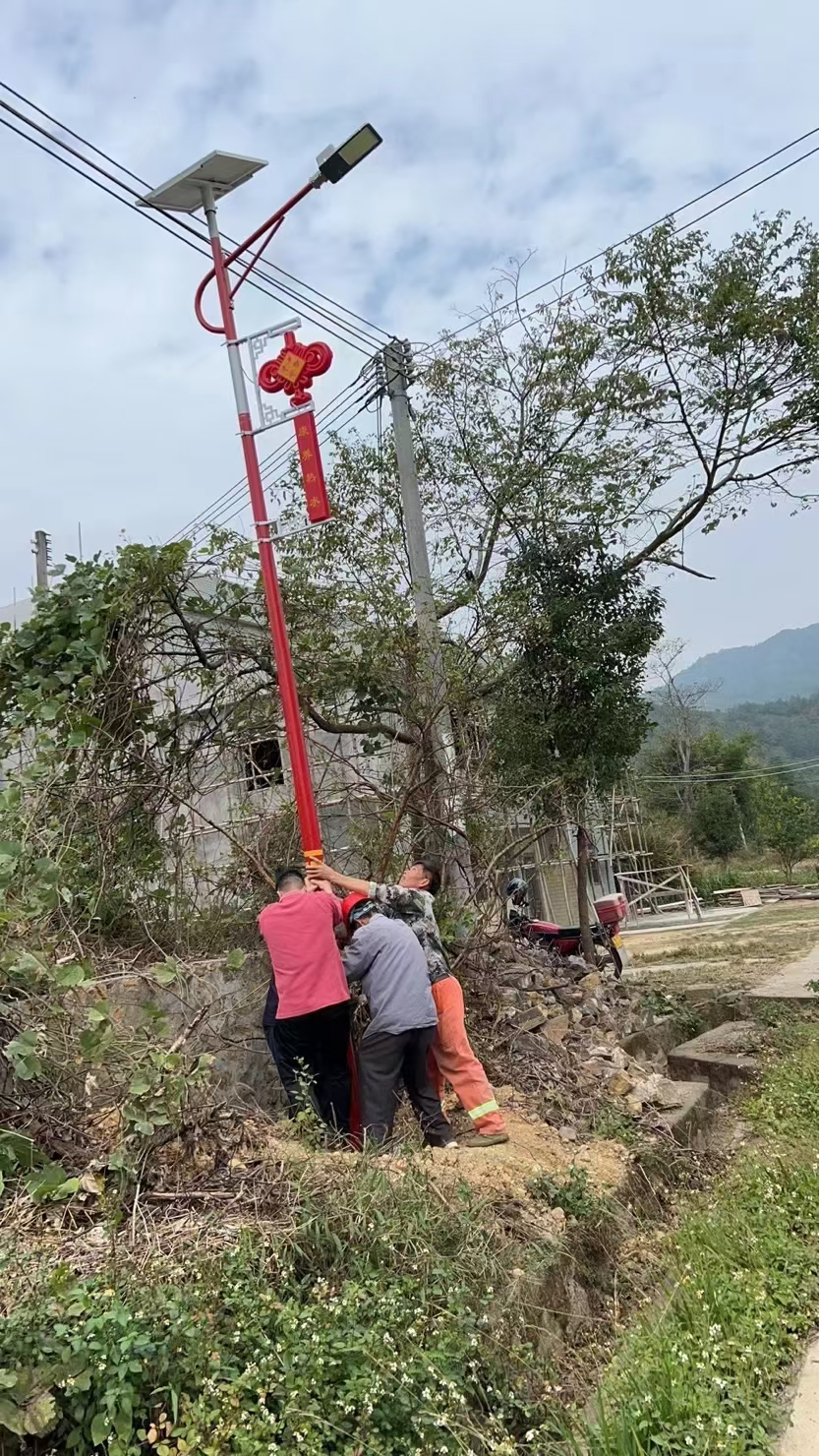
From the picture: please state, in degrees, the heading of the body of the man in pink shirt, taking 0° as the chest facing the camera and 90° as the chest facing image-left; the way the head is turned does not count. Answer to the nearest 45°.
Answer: approximately 180°

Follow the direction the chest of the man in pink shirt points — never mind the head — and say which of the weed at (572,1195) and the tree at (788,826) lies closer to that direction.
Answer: the tree

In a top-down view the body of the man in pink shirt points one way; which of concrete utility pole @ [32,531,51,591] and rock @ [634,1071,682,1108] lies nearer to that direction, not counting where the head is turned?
the concrete utility pole

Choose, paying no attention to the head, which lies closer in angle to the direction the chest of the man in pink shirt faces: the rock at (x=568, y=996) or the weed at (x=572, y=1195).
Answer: the rock

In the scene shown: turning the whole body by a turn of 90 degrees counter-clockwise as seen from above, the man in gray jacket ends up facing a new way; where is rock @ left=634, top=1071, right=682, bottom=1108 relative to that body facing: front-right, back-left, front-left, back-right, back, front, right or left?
back

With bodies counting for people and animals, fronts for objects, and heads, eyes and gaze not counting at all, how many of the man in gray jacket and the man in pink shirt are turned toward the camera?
0

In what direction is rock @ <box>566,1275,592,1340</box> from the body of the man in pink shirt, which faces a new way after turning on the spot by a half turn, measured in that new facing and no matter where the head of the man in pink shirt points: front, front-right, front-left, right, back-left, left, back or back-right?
front-left

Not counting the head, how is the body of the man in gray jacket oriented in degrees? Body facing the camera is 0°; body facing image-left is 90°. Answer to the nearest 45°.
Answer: approximately 135°

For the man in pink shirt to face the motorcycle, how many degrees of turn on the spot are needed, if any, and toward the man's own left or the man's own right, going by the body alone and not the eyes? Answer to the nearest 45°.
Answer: approximately 45° to the man's own right

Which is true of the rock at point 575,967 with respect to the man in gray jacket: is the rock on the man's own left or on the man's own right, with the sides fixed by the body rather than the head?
on the man's own right

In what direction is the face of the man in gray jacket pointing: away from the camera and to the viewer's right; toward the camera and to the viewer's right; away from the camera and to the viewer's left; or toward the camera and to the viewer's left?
away from the camera and to the viewer's left
